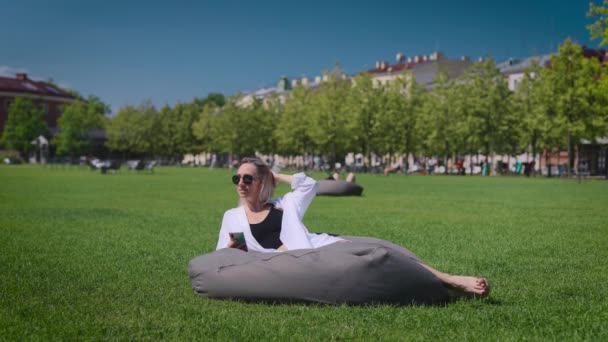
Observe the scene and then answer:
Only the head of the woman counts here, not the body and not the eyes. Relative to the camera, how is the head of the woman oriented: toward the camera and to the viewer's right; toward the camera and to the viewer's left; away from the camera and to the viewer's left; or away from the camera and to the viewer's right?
toward the camera and to the viewer's left

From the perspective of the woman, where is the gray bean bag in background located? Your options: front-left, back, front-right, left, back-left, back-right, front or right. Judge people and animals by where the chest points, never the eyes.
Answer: back

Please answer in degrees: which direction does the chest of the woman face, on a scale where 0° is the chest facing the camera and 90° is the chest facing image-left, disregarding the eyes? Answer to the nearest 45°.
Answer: approximately 0°
